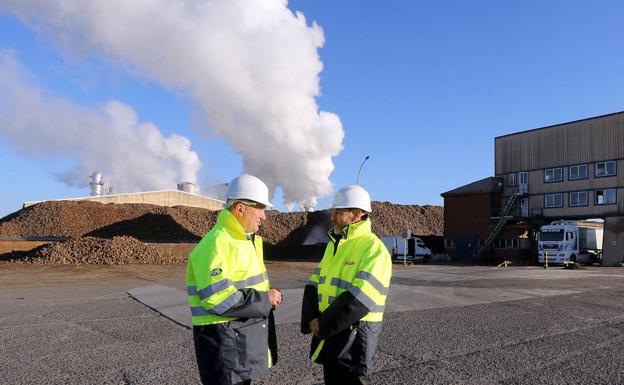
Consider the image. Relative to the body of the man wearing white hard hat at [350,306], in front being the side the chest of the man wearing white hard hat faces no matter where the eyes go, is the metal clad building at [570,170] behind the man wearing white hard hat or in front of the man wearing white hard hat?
behind

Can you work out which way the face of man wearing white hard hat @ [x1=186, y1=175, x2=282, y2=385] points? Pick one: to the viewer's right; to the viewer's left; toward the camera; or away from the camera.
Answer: to the viewer's right

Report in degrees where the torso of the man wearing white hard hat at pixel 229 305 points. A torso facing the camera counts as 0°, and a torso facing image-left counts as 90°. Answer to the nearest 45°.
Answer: approximately 270°

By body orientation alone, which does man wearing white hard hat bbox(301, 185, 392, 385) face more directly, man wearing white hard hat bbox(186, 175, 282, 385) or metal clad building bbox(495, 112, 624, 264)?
the man wearing white hard hat

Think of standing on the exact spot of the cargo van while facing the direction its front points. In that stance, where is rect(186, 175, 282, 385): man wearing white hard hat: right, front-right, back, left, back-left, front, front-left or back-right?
right

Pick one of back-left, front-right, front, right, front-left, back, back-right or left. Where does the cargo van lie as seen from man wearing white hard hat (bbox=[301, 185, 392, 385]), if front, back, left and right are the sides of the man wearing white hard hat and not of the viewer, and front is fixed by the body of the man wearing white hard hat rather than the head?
back-right

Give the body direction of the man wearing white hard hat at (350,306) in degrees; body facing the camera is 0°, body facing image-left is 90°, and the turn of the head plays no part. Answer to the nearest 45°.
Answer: approximately 45°

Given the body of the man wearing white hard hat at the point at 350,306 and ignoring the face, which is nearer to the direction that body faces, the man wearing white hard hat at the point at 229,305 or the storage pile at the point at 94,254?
the man wearing white hard hat
